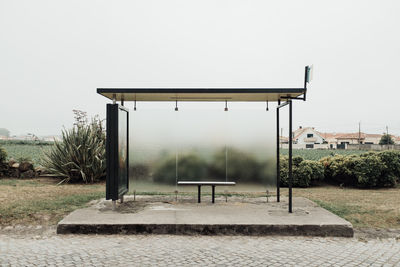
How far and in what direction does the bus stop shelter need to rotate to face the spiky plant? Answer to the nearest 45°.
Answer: approximately 135° to its right

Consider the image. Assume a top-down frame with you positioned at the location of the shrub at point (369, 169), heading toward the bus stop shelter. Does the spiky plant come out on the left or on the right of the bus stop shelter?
right

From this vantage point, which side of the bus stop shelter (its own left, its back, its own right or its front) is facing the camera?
front

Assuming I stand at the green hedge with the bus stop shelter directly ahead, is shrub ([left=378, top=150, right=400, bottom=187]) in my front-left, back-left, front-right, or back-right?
back-left

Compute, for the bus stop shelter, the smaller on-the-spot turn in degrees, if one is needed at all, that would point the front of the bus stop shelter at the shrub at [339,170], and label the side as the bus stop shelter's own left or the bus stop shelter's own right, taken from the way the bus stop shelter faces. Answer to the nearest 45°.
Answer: approximately 135° to the bus stop shelter's own left

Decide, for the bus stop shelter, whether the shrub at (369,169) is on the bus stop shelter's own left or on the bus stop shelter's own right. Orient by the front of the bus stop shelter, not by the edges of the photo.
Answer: on the bus stop shelter's own left

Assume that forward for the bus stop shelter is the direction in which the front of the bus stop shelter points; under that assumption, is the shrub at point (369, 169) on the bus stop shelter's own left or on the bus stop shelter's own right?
on the bus stop shelter's own left

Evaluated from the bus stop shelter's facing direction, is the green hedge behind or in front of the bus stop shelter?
behind

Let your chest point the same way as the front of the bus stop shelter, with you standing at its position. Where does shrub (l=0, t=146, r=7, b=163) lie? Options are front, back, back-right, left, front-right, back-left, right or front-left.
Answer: back-right
